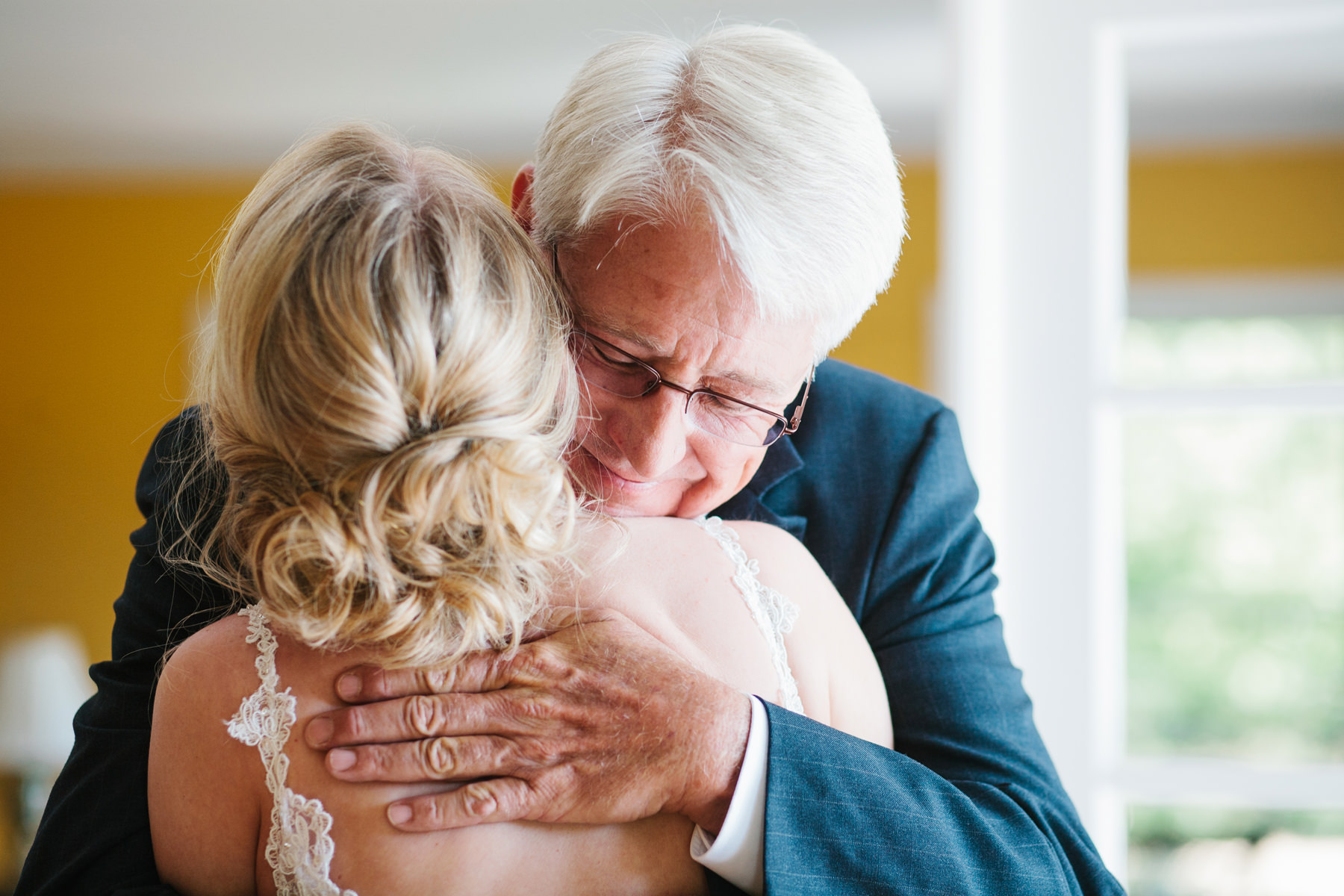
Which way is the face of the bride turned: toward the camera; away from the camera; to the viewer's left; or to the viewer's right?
away from the camera

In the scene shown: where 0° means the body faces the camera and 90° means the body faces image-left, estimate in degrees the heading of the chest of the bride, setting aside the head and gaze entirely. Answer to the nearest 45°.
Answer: approximately 180°

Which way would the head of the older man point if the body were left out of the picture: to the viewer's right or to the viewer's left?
to the viewer's left

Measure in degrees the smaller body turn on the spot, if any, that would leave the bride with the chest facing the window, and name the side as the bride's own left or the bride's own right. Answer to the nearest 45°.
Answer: approximately 45° to the bride's own right
